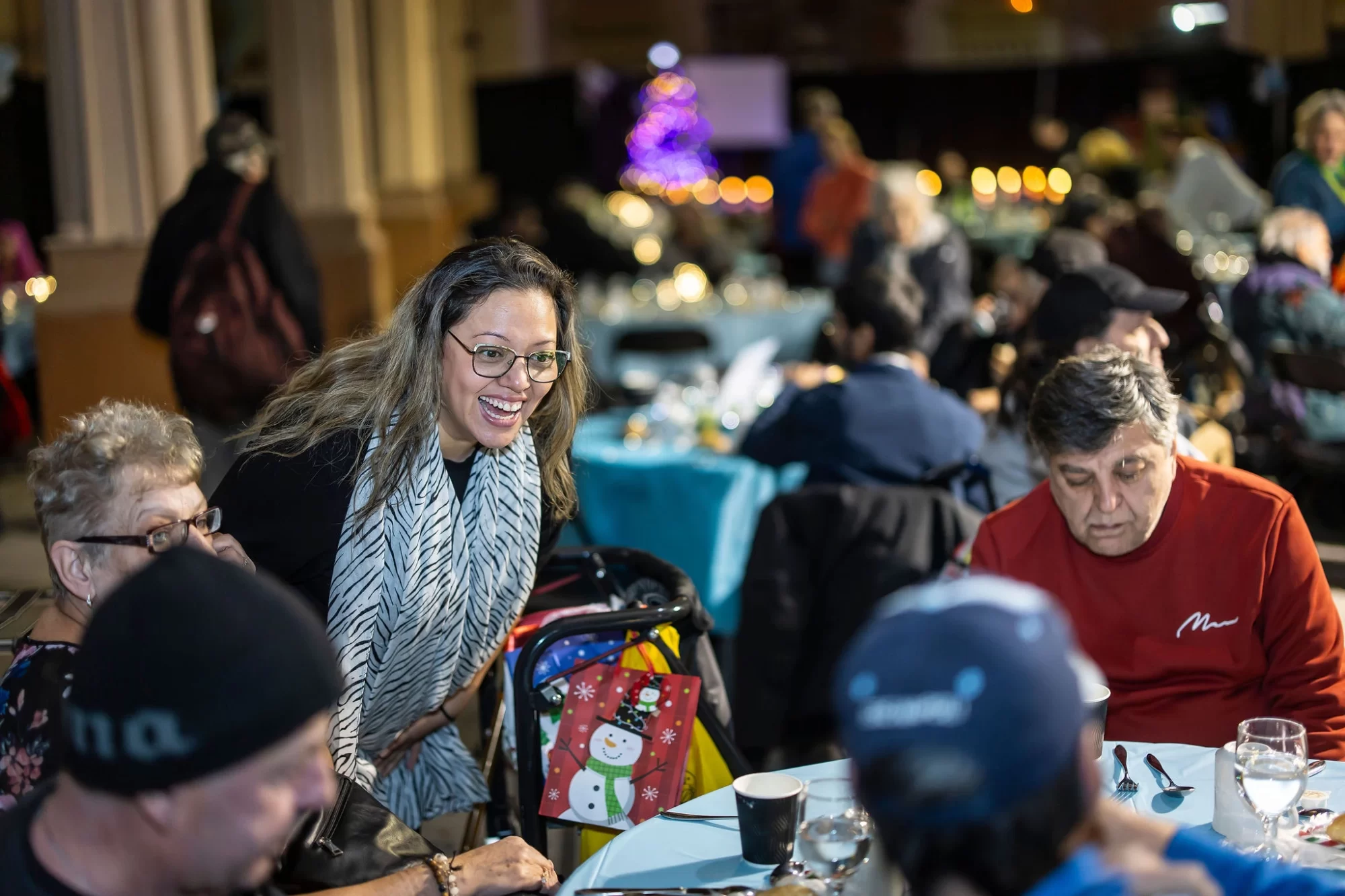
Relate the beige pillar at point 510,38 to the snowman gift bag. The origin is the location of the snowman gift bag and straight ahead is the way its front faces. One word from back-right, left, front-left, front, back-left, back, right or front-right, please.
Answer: back

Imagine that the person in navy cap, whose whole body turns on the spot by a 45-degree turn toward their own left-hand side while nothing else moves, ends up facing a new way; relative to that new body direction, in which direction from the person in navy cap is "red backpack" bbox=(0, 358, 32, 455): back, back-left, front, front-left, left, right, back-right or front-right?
front-left

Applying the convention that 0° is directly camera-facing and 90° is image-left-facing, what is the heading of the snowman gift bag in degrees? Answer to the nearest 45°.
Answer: approximately 0°

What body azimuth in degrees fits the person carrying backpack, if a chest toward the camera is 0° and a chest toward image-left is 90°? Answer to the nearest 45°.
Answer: approximately 180°

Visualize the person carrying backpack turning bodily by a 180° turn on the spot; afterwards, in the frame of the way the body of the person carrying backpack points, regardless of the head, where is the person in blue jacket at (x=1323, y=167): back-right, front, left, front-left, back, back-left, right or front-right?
left

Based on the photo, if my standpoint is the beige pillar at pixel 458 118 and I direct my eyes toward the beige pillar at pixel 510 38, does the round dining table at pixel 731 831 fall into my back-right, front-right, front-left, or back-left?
back-right
